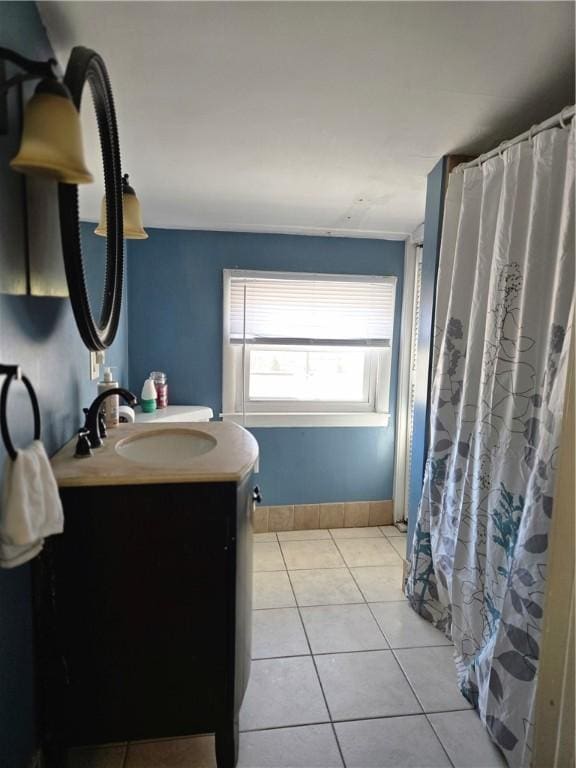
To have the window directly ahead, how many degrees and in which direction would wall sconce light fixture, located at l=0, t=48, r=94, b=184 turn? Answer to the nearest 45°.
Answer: approximately 45° to its left

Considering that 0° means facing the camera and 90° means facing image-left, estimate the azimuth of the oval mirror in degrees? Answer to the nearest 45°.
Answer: approximately 270°

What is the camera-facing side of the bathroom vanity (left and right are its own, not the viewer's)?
right

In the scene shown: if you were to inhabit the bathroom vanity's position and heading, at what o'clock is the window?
The window is roughly at 10 o'clock from the bathroom vanity.

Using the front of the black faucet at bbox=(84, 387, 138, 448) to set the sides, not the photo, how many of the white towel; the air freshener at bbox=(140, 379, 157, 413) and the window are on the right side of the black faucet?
1

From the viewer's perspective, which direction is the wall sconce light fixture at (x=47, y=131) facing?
to the viewer's right

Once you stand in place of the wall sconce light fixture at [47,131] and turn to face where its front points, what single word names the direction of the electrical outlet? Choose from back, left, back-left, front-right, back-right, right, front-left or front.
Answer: left

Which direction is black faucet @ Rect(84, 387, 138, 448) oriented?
to the viewer's right
